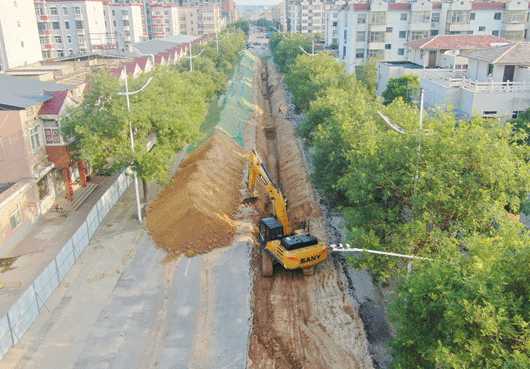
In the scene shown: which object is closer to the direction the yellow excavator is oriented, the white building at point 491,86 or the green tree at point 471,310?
the white building

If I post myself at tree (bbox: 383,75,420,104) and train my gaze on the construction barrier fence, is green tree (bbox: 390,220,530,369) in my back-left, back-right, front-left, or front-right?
front-left

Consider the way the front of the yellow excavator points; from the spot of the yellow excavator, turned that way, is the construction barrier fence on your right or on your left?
on your left

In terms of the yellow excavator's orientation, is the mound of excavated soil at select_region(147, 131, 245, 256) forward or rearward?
forward

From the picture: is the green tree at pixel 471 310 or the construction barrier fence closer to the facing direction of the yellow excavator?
the construction barrier fence

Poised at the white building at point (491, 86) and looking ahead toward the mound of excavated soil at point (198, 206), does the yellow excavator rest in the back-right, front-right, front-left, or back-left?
front-left

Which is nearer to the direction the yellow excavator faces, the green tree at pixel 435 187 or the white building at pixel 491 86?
the white building

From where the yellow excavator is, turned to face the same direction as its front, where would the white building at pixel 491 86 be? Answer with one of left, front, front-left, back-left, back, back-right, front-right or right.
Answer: right

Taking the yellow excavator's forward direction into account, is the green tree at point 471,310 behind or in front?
behind

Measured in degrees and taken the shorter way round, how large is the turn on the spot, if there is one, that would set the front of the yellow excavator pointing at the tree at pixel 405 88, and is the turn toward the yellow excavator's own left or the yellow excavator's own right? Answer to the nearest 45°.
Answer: approximately 90° to the yellow excavator's own right

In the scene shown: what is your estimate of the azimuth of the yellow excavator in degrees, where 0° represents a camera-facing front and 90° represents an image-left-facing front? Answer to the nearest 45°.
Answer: approximately 135°
